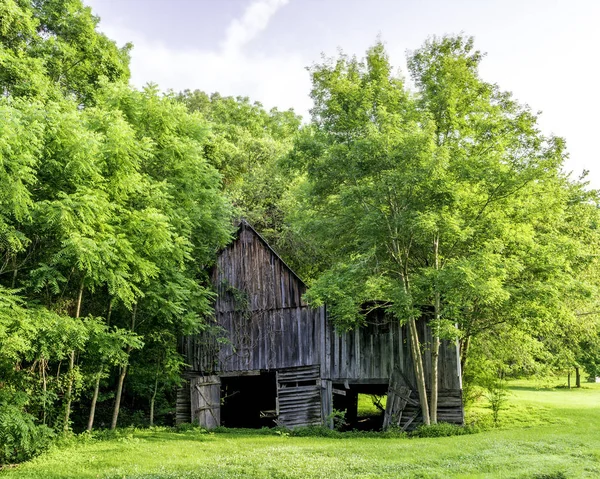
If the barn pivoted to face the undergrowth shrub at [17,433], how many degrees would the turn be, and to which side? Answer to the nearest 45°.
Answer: approximately 45° to its right

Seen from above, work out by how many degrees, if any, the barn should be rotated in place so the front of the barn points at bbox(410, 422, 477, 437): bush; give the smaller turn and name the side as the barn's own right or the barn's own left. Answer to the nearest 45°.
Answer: approximately 45° to the barn's own left

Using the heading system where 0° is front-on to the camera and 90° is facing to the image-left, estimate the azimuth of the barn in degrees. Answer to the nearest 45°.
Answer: approximately 0°
